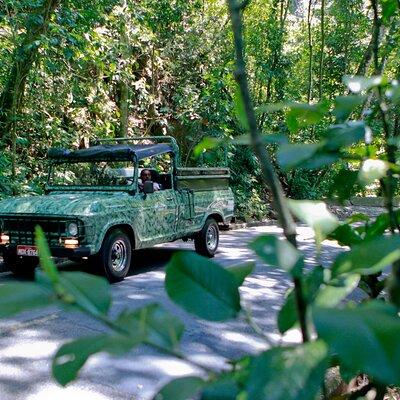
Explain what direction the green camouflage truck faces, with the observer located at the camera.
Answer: facing the viewer and to the left of the viewer
